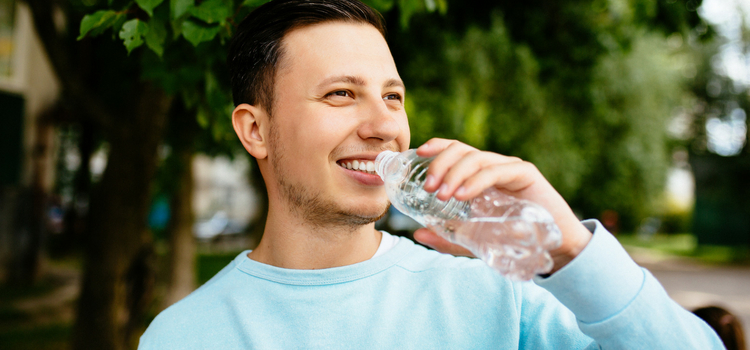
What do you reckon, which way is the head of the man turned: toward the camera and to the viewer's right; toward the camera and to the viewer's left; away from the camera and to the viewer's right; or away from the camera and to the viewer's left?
toward the camera and to the viewer's right

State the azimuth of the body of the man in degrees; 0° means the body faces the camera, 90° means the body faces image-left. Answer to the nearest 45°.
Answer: approximately 315°

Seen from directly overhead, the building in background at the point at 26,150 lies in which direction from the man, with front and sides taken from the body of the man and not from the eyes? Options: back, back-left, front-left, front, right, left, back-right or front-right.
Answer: back

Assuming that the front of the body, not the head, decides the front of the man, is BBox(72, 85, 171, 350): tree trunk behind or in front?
behind

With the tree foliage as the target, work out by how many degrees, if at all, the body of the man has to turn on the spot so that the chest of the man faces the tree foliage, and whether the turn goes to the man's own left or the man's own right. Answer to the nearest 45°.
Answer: approximately 135° to the man's own left

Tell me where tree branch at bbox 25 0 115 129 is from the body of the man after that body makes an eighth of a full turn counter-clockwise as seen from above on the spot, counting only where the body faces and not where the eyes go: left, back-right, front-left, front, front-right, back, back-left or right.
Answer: back-left
